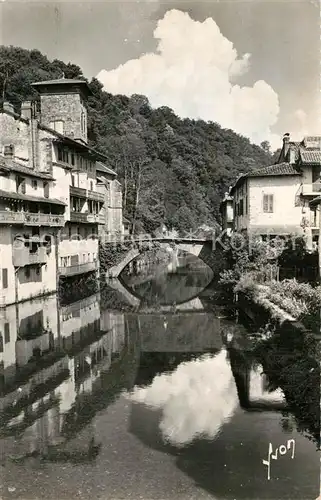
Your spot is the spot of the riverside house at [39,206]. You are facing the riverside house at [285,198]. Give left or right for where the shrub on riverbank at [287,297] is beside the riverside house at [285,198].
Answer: right

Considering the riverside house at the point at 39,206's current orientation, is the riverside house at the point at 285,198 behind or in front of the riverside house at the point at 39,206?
in front

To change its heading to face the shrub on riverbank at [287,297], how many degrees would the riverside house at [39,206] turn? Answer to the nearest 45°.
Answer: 0° — it already faces it

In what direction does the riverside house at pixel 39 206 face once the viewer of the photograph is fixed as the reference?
facing the viewer and to the right of the viewer
